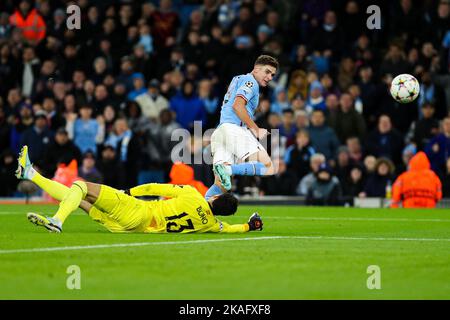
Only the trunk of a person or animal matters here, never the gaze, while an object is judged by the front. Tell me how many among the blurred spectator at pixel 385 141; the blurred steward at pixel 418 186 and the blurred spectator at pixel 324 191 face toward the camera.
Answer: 2

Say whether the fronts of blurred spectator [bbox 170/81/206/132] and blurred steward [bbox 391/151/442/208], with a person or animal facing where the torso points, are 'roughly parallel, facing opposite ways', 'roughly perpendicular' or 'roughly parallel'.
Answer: roughly parallel, facing opposite ways

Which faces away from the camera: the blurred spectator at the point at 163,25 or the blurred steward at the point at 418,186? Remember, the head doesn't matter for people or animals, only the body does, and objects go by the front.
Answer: the blurred steward at the point at 418,186

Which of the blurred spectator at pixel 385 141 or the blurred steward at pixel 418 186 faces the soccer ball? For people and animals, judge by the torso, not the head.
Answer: the blurred spectator at pixel 385 141

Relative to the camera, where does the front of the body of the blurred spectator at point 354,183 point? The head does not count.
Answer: toward the camera

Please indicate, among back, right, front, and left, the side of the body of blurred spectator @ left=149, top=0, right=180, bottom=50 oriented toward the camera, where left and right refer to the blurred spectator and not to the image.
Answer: front

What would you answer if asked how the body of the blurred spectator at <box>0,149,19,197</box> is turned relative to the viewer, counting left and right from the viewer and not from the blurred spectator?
facing the viewer

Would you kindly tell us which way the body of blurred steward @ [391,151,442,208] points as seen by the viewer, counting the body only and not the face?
away from the camera

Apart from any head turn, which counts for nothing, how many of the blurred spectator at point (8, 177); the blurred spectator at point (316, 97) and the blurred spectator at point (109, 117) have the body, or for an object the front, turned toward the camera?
3

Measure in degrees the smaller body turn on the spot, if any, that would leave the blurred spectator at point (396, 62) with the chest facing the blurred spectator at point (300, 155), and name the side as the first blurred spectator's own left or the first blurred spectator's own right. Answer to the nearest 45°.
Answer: approximately 90° to the first blurred spectator's own right

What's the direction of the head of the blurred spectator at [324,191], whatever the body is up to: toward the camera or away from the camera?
toward the camera

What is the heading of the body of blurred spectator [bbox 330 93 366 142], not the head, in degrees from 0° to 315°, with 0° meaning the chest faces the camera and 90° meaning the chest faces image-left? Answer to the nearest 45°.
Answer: approximately 0°

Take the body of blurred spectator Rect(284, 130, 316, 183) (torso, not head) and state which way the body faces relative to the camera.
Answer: toward the camera

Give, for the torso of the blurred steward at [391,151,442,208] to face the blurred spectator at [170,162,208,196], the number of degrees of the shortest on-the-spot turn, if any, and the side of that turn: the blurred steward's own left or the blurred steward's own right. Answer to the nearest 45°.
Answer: approximately 90° to the blurred steward's own left
